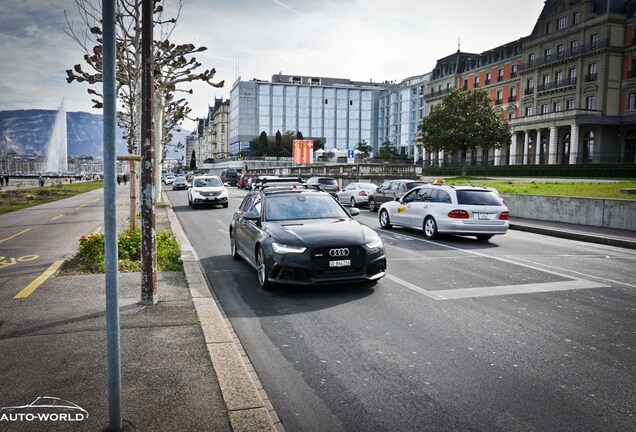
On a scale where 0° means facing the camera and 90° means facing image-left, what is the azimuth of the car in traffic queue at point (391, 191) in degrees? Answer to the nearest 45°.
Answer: approximately 135°

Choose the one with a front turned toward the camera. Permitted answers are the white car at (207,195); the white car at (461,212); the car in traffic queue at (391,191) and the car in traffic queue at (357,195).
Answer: the white car at (207,195)

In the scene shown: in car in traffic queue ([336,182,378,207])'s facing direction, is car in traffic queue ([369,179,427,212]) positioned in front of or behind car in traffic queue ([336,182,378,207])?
behind

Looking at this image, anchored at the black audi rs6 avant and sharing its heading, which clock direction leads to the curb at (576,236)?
The curb is roughly at 9 o'clock from the black audi rs6 avant.

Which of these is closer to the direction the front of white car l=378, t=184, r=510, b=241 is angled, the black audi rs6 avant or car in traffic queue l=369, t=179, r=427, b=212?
the car in traffic queue

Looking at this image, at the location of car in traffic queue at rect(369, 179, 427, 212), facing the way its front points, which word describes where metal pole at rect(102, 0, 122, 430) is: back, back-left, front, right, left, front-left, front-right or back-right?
back-left

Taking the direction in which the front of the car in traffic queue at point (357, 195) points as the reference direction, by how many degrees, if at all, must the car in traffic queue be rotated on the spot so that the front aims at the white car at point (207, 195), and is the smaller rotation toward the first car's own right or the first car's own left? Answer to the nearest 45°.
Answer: approximately 45° to the first car's own left

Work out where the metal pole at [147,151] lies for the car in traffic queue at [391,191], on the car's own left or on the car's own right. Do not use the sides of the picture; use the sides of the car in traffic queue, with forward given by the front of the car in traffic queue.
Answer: on the car's own left

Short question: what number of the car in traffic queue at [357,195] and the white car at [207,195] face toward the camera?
1

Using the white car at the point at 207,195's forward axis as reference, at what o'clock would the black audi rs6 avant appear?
The black audi rs6 avant is roughly at 12 o'clock from the white car.

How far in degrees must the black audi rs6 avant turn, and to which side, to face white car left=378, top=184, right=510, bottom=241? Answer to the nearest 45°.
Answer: approximately 90° to its left

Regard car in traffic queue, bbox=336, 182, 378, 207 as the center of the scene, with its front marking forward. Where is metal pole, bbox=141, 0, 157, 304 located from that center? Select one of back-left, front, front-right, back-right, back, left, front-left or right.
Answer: back-left

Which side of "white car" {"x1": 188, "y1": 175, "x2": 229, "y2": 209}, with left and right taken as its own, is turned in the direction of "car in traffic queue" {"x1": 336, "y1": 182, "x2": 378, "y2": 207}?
left

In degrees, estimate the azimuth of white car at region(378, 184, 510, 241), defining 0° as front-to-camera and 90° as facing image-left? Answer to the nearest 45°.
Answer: approximately 135°

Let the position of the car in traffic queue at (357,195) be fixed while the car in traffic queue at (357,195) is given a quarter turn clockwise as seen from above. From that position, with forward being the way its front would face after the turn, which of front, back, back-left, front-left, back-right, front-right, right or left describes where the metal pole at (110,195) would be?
back-right
